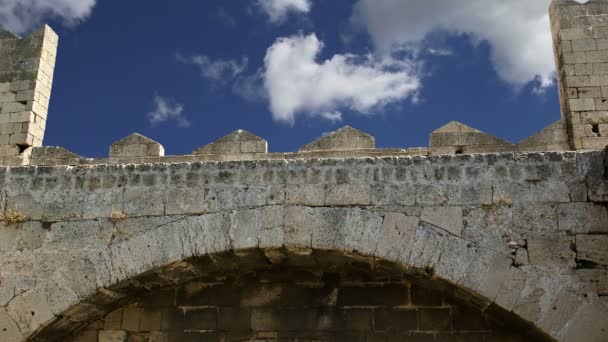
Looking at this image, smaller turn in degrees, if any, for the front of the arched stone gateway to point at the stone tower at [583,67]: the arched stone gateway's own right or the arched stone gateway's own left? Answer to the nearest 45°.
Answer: approximately 135° to the arched stone gateway's own left

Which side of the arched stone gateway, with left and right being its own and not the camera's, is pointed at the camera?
front

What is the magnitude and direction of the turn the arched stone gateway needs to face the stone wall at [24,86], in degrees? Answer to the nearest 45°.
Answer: approximately 135° to its right
